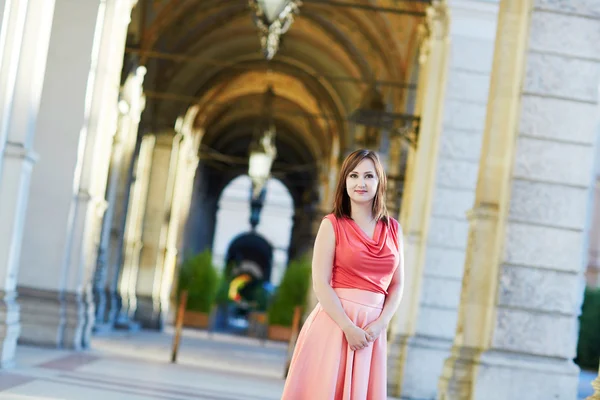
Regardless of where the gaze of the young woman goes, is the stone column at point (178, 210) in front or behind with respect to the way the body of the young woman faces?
behind

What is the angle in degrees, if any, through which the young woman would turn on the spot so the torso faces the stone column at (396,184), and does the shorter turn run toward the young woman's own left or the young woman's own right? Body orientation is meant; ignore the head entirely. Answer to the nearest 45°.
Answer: approximately 135° to the young woman's own left

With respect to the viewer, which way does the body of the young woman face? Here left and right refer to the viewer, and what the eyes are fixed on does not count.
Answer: facing the viewer and to the right of the viewer

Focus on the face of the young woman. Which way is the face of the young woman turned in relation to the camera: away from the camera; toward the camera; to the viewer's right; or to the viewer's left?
toward the camera

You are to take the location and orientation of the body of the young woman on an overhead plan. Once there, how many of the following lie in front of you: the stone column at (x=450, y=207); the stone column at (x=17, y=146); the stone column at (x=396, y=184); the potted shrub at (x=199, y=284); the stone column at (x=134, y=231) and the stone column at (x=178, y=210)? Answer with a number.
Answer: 0

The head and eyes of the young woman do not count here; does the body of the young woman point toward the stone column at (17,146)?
no

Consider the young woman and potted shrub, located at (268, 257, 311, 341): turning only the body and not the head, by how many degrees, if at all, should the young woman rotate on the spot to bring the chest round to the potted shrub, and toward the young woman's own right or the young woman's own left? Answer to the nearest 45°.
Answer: approximately 135° to the young woman's own left

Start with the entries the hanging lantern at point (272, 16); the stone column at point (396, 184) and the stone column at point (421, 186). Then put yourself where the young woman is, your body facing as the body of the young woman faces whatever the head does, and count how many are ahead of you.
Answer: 0

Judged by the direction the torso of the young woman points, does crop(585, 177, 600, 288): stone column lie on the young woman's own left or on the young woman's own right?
on the young woman's own left

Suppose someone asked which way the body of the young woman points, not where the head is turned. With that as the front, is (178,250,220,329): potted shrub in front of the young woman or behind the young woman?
behind
